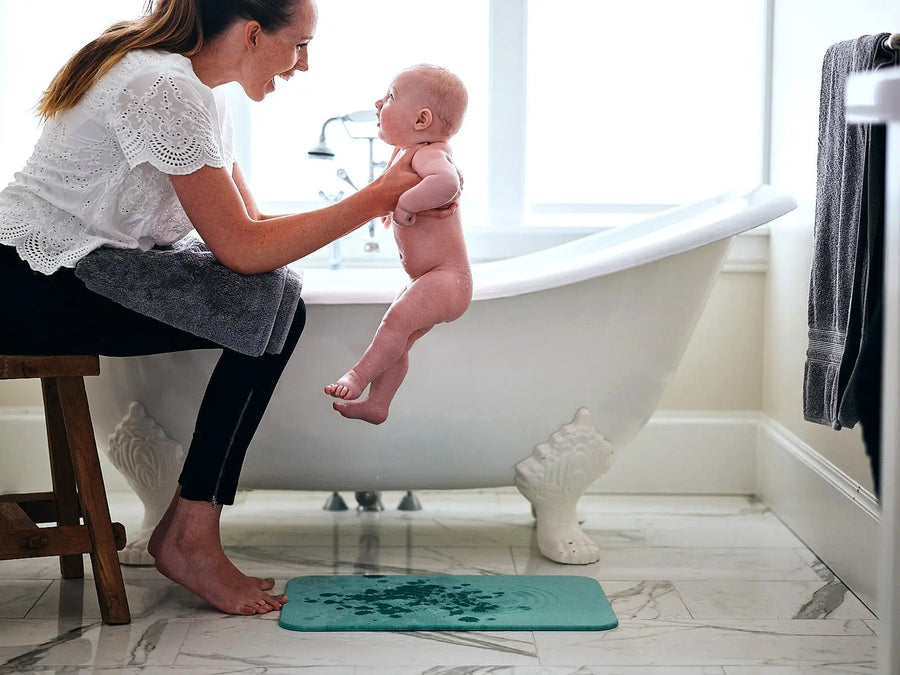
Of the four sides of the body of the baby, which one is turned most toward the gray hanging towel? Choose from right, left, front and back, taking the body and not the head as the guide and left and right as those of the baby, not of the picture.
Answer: back

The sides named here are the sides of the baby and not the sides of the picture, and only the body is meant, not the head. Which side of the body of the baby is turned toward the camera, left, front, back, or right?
left

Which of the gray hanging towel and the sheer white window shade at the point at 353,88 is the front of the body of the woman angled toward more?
the gray hanging towel

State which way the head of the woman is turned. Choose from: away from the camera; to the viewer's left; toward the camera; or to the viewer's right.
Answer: to the viewer's right

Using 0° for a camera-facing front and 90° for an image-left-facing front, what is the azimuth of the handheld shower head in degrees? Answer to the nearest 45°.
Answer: approximately 90°

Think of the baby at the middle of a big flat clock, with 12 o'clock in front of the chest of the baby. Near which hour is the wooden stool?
The wooden stool is roughly at 12 o'clock from the baby.

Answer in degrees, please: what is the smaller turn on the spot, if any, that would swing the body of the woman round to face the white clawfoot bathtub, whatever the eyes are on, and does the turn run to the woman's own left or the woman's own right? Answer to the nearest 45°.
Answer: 0° — they already face it

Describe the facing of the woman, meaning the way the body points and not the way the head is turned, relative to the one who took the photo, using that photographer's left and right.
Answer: facing to the right of the viewer

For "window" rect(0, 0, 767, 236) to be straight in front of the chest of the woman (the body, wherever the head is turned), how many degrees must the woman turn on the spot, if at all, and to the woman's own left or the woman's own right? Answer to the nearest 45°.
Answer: approximately 45° to the woman's own left

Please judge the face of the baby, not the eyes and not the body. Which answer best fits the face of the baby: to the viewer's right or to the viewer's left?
to the viewer's left
